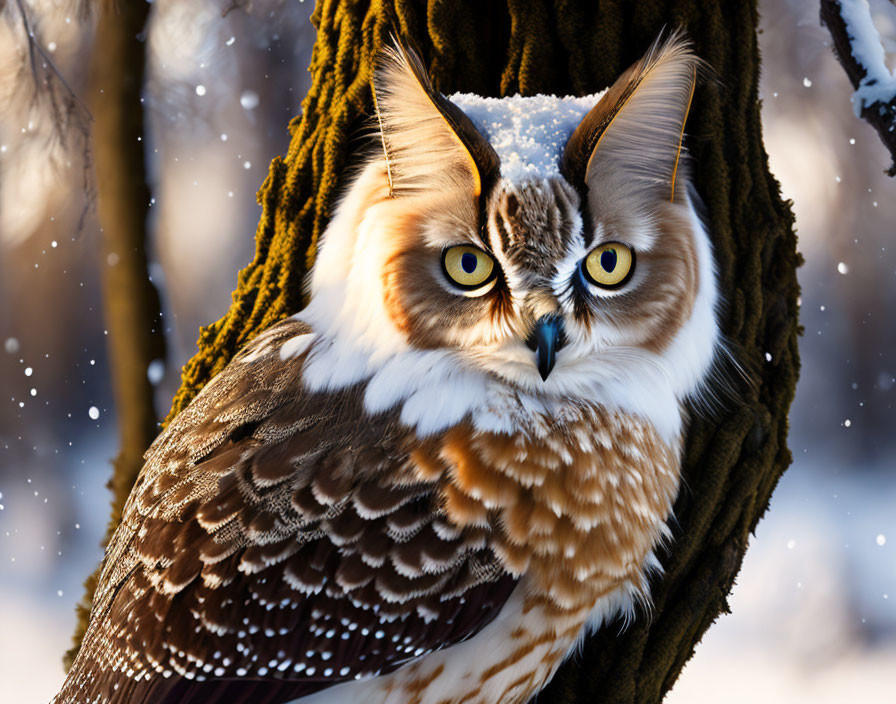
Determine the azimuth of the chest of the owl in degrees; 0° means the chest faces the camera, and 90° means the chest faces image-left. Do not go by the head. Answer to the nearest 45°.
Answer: approximately 315°

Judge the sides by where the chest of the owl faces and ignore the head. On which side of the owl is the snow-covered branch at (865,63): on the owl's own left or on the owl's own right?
on the owl's own left

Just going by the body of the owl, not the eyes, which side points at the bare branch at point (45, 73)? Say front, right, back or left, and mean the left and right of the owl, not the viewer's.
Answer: back

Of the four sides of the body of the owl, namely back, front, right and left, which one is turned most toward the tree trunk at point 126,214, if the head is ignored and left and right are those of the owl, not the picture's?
back
